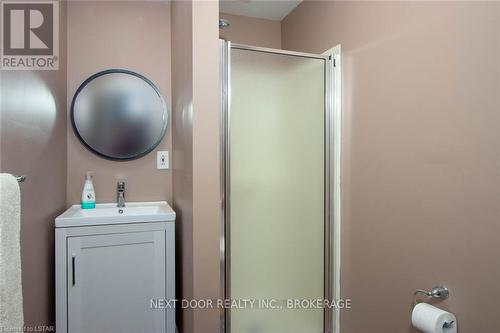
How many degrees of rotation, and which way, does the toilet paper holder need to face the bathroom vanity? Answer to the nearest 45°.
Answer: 0° — it already faces it

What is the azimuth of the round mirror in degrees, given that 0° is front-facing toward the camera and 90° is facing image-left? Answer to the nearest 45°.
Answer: approximately 0°

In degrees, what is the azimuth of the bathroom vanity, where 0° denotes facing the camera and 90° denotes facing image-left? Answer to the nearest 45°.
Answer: approximately 0°

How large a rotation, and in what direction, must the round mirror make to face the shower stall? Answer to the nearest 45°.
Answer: approximately 45° to its left

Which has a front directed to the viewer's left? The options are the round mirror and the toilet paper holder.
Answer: the toilet paper holder

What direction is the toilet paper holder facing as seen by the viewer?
to the viewer's left

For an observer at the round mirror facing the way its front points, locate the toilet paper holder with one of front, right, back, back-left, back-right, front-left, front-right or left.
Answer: front-left

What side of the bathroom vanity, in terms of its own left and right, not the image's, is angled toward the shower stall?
left

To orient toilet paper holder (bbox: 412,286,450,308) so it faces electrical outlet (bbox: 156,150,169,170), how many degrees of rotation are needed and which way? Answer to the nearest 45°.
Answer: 0° — it already faces it

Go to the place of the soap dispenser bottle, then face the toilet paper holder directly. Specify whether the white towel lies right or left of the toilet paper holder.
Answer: right
